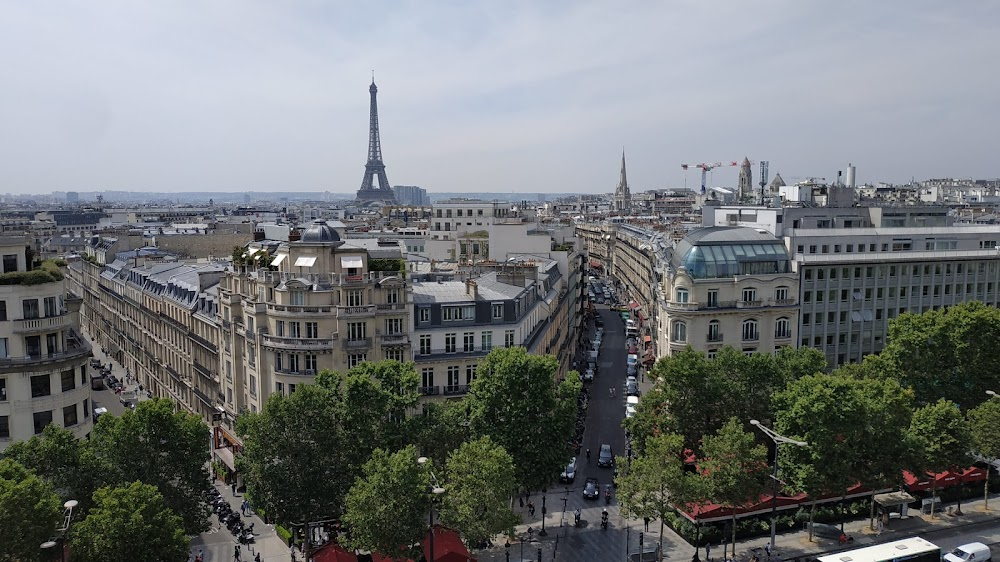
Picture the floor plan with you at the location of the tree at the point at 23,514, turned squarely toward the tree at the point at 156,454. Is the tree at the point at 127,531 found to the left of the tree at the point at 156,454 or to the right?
right

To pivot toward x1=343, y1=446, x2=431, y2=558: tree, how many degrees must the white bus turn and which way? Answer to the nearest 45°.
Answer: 0° — it already faces it

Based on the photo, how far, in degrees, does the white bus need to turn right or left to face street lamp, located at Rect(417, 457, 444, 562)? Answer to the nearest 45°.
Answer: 0° — it already faces it

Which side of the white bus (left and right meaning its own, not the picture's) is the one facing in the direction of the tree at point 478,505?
front

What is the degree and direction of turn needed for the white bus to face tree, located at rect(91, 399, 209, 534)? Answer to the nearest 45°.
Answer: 0° — it already faces it

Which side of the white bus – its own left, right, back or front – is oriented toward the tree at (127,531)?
front

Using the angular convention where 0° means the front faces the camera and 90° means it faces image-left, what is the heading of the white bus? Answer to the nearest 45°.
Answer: approximately 45°
